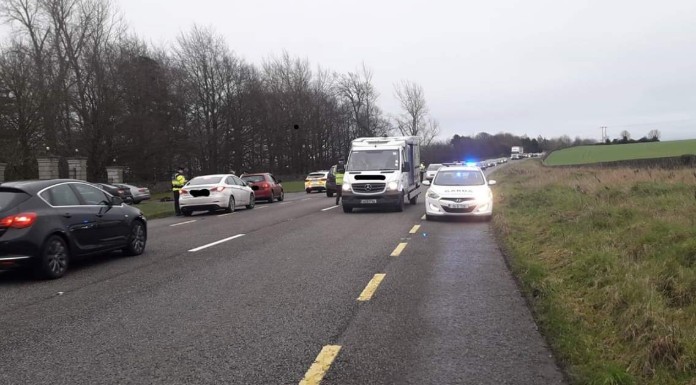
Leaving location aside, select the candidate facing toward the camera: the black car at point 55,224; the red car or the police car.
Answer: the police car

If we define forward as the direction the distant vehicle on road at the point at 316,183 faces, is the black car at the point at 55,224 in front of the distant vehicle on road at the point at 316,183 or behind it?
behind

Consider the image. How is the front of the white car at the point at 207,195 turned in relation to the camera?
facing away from the viewer and to the right of the viewer

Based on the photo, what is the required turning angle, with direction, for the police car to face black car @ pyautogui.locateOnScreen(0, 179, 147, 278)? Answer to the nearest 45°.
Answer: approximately 45° to its right

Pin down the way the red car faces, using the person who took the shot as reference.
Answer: facing away from the viewer and to the right of the viewer

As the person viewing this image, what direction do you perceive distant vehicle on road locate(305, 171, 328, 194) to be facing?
facing away from the viewer and to the right of the viewer

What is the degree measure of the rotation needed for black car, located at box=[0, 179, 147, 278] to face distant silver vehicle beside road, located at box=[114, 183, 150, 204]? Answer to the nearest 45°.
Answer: approximately 45° to its left

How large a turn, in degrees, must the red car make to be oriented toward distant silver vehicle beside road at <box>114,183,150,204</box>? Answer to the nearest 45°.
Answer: approximately 90° to its left

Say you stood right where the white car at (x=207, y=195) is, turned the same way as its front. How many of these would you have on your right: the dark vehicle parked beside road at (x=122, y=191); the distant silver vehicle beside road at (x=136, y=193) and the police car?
1

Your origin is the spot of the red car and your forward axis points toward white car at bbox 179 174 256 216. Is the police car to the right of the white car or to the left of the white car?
left

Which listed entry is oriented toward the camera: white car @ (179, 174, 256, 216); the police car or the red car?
the police car
